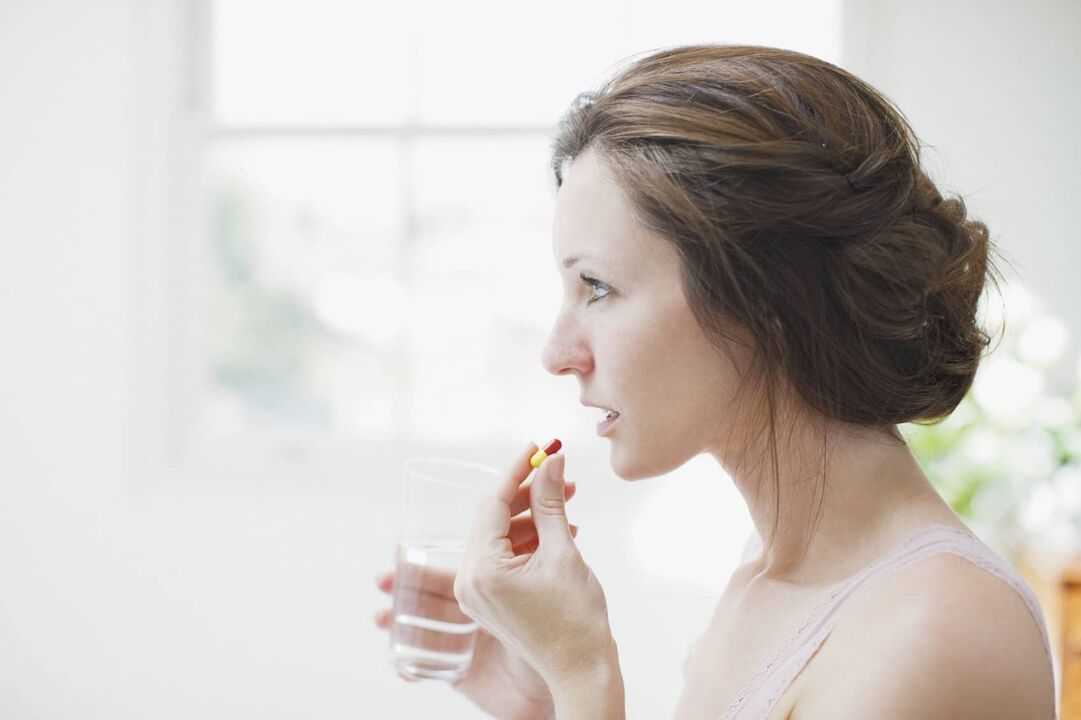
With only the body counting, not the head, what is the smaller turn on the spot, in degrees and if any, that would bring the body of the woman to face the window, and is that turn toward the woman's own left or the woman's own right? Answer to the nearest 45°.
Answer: approximately 45° to the woman's own right

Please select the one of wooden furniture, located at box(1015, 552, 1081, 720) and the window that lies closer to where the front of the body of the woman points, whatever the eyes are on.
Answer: the window

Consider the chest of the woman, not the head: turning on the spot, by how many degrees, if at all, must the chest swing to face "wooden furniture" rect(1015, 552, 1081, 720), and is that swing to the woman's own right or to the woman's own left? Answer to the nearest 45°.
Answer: approximately 135° to the woman's own right

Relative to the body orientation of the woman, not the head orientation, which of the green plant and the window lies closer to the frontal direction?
the window

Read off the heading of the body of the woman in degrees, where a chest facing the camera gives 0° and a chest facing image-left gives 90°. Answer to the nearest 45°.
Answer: approximately 90°

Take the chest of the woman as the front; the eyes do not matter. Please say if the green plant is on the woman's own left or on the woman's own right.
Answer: on the woman's own right
